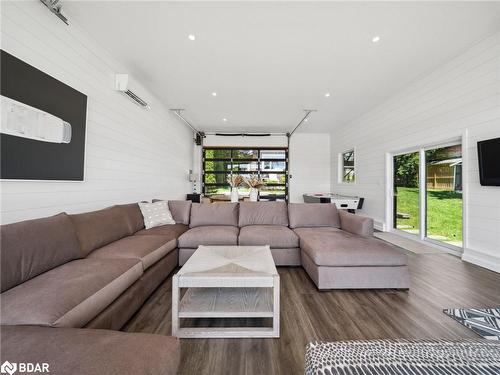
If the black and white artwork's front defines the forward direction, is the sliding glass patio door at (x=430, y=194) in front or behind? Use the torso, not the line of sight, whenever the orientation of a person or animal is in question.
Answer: in front

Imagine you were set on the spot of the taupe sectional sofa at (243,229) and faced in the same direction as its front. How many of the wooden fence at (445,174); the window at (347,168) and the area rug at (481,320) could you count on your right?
0

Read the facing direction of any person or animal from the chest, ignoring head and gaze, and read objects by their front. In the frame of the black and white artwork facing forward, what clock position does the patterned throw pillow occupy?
The patterned throw pillow is roughly at 10 o'clock from the black and white artwork.

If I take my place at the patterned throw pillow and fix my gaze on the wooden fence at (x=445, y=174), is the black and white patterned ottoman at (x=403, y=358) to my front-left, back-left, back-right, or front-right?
front-right

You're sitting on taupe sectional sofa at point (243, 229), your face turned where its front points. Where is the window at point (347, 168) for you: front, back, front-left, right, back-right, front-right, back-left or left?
back-left

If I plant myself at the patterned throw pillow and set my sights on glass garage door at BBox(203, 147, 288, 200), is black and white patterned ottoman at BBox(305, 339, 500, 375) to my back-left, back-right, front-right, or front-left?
back-right

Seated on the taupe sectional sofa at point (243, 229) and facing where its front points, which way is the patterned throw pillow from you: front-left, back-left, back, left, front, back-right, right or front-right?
right

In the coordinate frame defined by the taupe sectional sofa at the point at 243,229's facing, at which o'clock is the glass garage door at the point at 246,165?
The glass garage door is roughly at 6 o'clock from the taupe sectional sofa.

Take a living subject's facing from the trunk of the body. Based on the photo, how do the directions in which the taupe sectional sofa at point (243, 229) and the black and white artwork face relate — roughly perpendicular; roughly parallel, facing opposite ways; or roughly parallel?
roughly perpendicular

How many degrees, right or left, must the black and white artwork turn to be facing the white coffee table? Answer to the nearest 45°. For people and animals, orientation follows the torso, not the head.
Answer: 0° — it already faces it

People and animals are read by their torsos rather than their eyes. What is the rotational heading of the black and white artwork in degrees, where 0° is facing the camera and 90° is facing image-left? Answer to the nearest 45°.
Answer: approximately 315°

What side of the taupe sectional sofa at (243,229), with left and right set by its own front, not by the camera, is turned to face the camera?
front

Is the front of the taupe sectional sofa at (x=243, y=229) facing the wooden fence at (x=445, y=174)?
no

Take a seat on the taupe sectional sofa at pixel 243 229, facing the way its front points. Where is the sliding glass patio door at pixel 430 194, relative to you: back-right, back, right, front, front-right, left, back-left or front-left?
left
